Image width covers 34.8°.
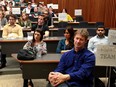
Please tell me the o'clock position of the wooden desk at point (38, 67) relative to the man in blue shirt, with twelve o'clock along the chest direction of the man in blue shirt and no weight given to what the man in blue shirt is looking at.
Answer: The wooden desk is roughly at 3 o'clock from the man in blue shirt.

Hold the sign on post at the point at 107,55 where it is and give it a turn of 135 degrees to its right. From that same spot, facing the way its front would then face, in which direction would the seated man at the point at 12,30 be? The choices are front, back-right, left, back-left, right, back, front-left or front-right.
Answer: front

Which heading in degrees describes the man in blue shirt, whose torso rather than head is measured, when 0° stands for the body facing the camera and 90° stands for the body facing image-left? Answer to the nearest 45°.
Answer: approximately 45°

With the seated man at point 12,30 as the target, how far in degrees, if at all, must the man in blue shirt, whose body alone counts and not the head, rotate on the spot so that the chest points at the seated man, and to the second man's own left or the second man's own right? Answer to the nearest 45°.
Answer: approximately 90° to the second man's own right

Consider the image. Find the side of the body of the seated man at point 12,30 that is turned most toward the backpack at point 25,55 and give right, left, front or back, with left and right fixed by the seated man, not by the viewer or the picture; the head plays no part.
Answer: front

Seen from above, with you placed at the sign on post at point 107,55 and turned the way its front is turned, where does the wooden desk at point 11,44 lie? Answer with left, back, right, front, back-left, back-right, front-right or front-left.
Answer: back-right

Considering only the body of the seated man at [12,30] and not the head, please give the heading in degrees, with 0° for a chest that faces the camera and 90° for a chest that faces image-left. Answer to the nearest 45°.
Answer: approximately 0°

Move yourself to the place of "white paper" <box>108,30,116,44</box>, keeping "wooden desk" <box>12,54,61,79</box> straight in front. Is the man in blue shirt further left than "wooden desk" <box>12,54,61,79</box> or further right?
left
